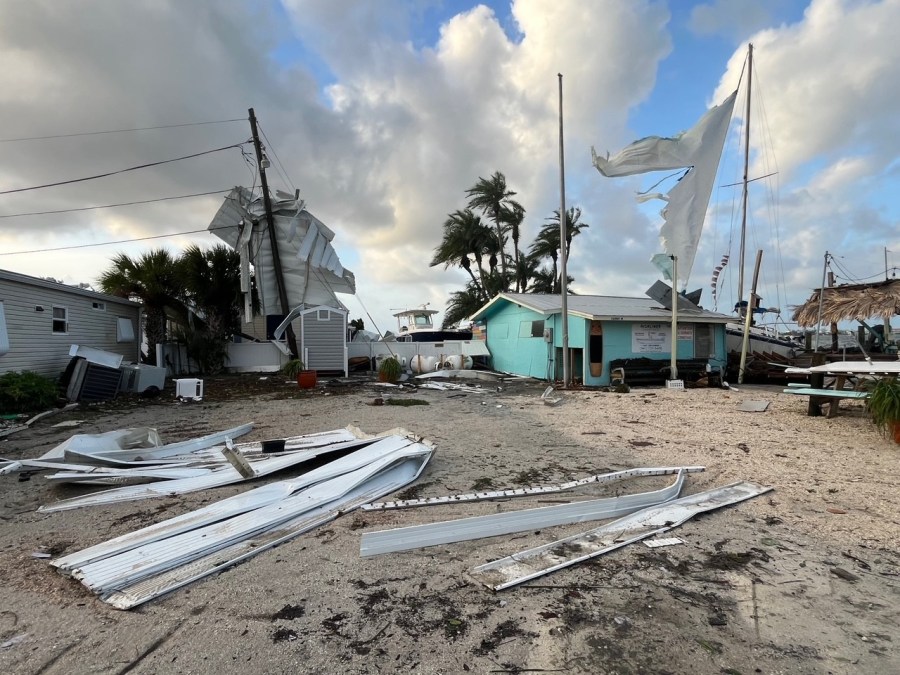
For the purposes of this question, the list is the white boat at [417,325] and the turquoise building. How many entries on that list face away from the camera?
0

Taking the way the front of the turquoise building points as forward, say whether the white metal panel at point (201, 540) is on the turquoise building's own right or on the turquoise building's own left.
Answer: on the turquoise building's own right

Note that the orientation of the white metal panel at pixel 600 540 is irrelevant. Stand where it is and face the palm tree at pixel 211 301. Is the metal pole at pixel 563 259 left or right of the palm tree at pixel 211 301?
right

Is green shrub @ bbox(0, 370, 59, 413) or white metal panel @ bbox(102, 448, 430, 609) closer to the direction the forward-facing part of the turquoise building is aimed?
the white metal panel

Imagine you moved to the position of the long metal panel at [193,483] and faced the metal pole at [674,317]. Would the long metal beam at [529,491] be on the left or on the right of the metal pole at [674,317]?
right

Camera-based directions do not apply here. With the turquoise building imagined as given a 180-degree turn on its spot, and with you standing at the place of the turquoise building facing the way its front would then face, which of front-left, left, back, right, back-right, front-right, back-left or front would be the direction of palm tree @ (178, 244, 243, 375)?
front-left

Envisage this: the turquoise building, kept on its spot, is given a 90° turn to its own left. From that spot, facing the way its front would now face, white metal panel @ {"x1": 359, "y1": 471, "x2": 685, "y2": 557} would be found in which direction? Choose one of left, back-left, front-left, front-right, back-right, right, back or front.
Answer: back-right

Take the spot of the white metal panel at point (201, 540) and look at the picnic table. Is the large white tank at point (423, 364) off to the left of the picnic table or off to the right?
left

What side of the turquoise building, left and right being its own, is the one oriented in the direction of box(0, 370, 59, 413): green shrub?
right
